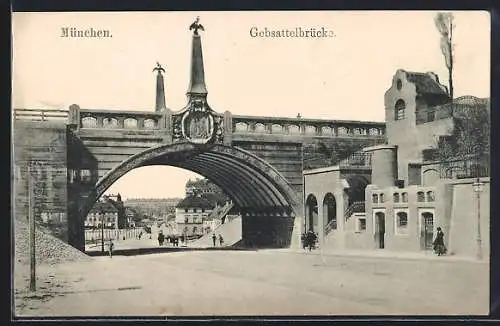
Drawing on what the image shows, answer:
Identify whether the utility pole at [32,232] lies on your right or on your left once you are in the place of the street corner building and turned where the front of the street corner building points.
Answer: on your right

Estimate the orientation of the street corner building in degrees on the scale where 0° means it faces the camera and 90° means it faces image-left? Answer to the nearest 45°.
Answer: approximately 0°
